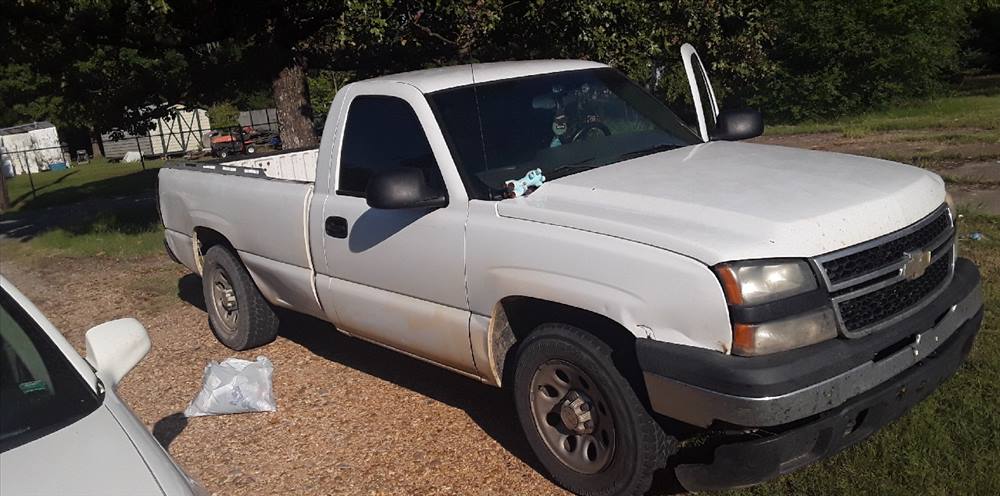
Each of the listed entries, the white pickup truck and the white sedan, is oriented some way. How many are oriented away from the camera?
0

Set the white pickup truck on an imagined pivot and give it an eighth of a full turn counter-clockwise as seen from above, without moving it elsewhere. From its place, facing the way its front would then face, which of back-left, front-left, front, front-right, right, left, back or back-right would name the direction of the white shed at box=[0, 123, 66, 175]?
back-left

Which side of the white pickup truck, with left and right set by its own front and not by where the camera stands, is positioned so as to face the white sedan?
right

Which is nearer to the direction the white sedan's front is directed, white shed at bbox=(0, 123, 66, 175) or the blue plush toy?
the blue plush toy

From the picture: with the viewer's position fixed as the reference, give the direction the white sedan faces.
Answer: facing the viewer and to the right of the viewer

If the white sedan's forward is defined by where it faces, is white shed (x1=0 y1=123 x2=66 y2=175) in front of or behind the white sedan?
behind

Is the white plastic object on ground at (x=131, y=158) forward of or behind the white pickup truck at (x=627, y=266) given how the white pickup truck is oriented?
behind
